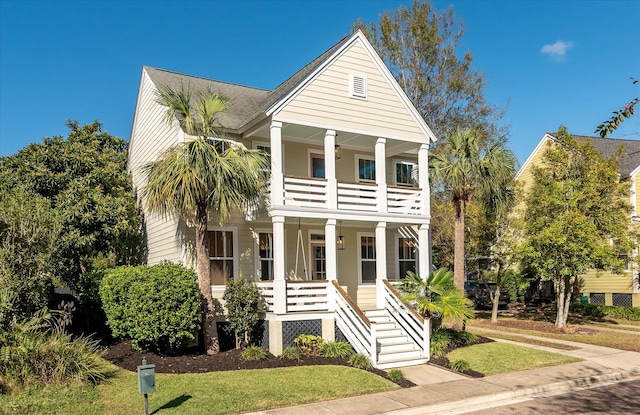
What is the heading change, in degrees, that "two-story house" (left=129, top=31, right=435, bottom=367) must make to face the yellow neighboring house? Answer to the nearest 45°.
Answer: approximately 90° to its left

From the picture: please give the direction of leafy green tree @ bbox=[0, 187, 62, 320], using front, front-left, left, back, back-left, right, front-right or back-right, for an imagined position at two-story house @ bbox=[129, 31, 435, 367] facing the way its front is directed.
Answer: right

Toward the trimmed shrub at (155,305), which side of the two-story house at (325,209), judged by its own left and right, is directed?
right

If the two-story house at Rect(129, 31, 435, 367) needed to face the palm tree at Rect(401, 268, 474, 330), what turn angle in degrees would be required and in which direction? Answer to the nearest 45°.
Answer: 0° — it already faces it

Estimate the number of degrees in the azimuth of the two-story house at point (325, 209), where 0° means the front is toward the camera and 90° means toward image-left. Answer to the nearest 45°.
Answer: approximately 315°

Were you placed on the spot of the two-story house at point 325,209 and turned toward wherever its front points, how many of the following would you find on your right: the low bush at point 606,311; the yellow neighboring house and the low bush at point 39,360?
1

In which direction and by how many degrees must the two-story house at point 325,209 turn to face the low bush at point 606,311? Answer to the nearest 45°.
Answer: approximately 90° to its left

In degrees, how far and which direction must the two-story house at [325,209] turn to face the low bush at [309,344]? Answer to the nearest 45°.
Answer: approximately 45° to its right

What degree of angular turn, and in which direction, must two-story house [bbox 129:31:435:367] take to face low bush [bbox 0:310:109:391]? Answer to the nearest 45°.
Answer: approximately 90° to its right

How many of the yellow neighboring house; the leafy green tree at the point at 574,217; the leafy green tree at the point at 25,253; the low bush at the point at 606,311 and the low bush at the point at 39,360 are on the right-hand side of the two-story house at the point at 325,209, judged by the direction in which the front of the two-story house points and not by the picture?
2
